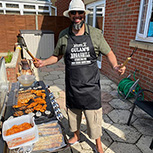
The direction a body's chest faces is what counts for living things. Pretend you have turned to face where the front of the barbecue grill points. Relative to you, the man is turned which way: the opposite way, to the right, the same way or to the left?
to the right

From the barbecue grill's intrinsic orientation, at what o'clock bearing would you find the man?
The man is roughly at 12 o'clock from the barbecue grill.

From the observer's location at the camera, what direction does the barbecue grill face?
facing to the right of the viewer

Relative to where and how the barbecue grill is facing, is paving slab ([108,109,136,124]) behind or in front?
in front

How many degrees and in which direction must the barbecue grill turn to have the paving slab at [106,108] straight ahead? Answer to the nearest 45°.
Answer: approximately 45° to its left

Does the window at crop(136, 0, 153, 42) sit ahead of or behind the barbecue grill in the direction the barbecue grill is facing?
ahead

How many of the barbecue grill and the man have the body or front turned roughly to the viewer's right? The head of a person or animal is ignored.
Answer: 1

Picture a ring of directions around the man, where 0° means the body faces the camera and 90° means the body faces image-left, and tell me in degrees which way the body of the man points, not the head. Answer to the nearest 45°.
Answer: approximately 0°
